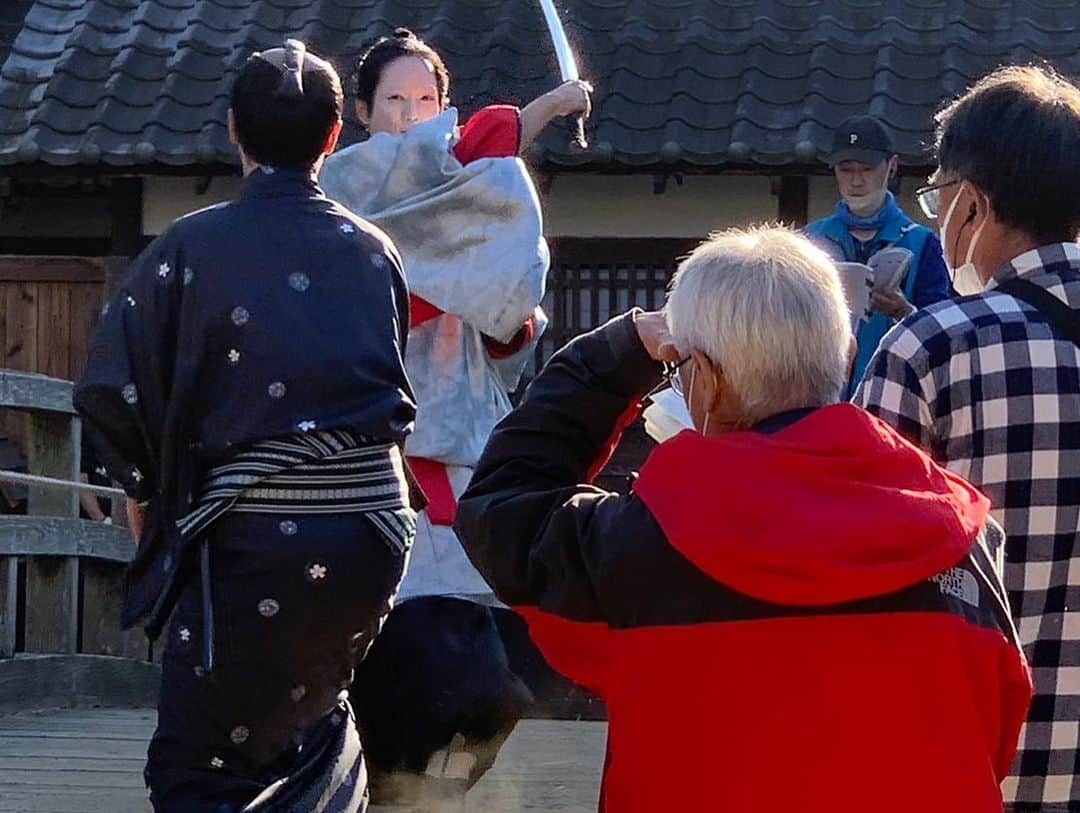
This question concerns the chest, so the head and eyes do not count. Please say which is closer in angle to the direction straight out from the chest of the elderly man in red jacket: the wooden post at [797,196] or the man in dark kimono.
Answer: the man in dark kimono

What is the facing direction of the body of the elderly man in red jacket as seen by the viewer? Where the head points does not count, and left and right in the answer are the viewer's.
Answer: facing away from the viewer and to the left of the viewer

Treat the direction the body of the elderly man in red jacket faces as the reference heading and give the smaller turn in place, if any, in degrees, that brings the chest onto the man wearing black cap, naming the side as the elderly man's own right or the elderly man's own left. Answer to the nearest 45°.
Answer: approximately 45° to the elderly man's own right

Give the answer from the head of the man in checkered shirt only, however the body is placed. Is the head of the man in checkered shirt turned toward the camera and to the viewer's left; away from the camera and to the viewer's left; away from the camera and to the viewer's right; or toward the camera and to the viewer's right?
away from the camera and to the viewer's left

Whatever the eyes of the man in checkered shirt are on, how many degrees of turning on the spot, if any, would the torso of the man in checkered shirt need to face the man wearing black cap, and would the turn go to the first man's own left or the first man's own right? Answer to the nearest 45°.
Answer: approximately 45° to the first man's own right

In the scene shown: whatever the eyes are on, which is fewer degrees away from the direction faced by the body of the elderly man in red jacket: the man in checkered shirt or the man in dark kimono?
the man in dark kimono

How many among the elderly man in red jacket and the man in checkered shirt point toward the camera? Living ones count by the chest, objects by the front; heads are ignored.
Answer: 0

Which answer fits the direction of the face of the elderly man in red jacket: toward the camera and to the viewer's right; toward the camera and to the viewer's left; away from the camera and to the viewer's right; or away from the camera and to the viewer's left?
away from the camera and to the viewer's left

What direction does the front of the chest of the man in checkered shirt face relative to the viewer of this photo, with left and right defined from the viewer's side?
facing away from the viewer and to the left of the viewer

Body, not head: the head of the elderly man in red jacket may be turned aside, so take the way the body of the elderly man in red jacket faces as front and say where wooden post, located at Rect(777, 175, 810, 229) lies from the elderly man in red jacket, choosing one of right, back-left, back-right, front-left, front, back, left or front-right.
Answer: front-right

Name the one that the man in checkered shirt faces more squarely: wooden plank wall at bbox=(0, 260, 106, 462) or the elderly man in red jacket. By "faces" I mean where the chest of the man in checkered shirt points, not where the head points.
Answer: the wooden plank wall

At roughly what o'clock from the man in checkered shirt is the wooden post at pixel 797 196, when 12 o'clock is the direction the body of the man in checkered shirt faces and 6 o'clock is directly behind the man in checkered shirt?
The wooden post is roughly at 1 o'clock from the man in checkered shirt.

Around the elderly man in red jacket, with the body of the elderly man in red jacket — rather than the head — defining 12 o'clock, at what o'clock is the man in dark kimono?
The man in dark kimono is roughly at 12 o'clock from the elderly man in red jacket.

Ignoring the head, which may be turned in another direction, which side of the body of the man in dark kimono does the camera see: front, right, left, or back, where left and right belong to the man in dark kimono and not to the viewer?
back

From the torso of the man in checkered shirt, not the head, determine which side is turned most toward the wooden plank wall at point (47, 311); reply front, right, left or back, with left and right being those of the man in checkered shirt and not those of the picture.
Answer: front
